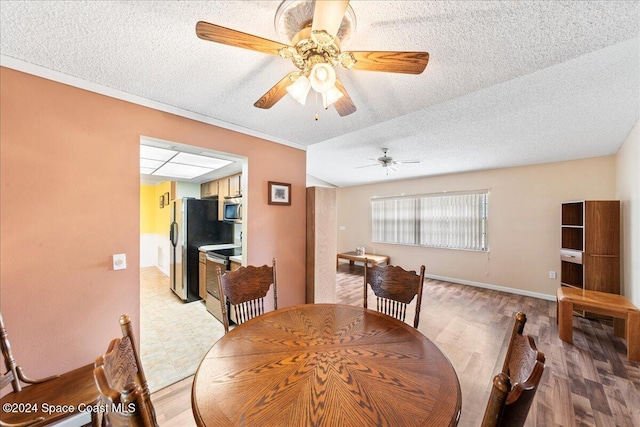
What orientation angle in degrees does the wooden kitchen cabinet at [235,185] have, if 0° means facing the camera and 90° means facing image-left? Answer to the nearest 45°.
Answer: approximately 45°

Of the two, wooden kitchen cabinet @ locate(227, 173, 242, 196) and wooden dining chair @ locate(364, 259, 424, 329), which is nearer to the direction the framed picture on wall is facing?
the wooden dining chair

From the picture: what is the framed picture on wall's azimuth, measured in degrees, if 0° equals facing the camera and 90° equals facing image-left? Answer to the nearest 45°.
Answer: approximately 315°

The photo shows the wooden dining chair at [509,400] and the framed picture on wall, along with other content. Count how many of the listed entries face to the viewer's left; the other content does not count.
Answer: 1

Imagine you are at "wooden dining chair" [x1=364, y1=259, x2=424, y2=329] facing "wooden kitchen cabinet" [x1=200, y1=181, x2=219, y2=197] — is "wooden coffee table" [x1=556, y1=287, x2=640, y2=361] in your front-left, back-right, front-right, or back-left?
back-right

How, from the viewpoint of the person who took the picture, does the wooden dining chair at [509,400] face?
facing to the left of the viewer

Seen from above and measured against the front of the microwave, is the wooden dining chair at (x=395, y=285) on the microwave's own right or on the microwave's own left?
on the microwave's own left

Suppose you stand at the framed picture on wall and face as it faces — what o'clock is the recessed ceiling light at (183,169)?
The recessed ceiling light is roughly at 6 o'clock from the framed picture on wall.

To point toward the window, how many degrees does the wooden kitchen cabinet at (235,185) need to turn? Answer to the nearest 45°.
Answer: approximately 135° to its left

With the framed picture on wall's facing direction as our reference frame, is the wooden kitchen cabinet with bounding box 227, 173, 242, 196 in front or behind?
behind

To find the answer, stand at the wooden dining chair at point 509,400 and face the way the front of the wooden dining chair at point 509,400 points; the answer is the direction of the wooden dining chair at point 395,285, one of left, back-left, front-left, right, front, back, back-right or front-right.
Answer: front-right

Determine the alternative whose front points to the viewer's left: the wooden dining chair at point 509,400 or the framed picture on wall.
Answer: the wooden dining chair

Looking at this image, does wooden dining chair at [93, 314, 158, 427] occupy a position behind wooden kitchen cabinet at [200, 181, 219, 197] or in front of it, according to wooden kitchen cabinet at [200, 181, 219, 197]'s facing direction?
in front

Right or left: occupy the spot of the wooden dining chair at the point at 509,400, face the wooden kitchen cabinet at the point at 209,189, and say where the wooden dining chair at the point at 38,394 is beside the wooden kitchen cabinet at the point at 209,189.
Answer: left
